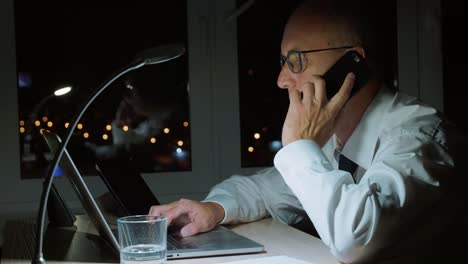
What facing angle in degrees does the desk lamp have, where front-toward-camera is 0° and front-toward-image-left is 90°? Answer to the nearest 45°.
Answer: approximately 270°

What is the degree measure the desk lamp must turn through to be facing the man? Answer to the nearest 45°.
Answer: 0° — it already faces them

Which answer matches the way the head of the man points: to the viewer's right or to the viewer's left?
to the viewer's left

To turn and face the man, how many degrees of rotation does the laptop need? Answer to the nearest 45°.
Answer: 0° — it already faces them

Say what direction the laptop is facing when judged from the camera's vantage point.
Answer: facing to the right of the viewer
